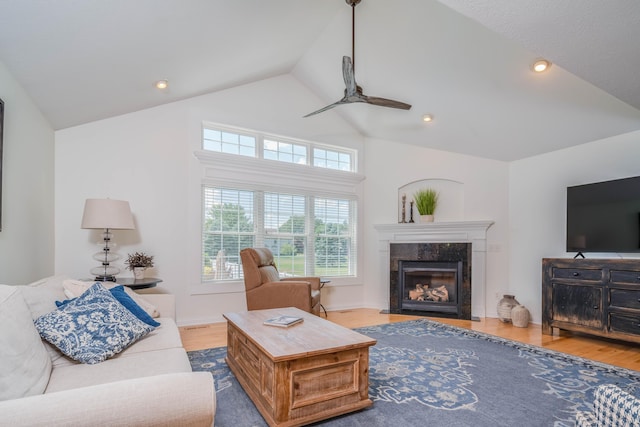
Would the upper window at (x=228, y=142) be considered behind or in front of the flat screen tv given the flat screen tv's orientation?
in front

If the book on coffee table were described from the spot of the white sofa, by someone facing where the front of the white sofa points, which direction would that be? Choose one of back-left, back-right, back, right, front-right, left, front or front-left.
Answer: front-left

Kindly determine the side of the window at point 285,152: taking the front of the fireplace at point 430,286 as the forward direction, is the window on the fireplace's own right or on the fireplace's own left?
on the fireplace's own right

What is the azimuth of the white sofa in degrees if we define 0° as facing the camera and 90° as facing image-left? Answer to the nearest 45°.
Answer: approximately 270°

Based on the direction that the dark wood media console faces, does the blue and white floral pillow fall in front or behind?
in front
